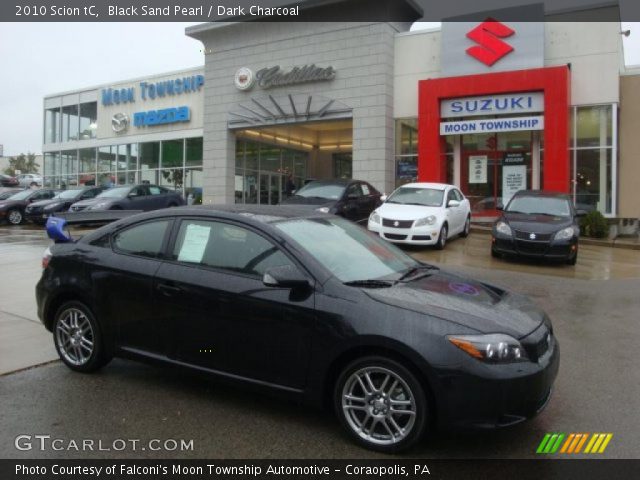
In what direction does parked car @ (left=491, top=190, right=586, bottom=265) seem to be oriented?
toward the camera

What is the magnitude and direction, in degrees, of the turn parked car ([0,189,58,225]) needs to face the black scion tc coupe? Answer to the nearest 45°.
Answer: approximately 45° to its left

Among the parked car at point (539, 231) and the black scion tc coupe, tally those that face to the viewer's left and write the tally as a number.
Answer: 0

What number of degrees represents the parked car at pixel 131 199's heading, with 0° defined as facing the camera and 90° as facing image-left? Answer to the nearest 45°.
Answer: approximately 45°

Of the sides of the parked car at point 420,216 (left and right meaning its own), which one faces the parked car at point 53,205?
right

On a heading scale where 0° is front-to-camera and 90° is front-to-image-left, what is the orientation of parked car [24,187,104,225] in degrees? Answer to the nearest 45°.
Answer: approximately 45°

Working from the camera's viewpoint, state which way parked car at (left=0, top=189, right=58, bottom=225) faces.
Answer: facing the viewer and to the left of the viewer

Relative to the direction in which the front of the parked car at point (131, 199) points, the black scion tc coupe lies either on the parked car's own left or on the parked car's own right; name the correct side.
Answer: on the parked car's own left
